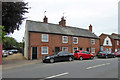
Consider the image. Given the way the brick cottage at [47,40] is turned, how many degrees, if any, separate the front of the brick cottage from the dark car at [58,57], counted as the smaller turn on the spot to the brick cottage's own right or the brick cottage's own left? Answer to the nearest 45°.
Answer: approximately 45° to the brick cottage's own right

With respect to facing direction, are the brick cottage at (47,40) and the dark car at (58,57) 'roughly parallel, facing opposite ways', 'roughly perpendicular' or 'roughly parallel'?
roughly perpendicular

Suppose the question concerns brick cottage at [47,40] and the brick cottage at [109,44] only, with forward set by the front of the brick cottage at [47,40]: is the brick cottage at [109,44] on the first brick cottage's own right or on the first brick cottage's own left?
on the first brick cottage's own left

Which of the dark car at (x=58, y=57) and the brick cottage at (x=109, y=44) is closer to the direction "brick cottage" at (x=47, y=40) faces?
the dark car

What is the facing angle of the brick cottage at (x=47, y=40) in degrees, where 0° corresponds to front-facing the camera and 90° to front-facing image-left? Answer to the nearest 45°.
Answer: approximately 315°
